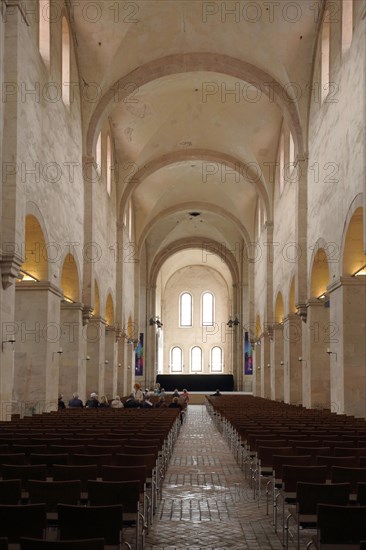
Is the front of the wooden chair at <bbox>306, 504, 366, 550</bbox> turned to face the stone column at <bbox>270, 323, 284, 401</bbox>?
yes

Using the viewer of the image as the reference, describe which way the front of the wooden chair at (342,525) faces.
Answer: facing away from the viewer

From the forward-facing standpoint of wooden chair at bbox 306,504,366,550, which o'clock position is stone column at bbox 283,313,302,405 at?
The stone column is roughly at 12 o'clock from the wooden chair.

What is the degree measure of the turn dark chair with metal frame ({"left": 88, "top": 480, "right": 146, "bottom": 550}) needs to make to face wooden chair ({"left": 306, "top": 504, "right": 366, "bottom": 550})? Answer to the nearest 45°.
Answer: approximately 135° to its right

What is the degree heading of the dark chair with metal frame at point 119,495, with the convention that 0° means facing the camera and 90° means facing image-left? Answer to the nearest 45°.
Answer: approximately 180°

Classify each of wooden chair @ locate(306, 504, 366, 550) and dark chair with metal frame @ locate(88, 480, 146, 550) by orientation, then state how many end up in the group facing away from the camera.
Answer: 2

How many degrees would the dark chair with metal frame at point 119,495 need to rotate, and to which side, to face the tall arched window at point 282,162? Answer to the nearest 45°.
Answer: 0° — it already faces it
